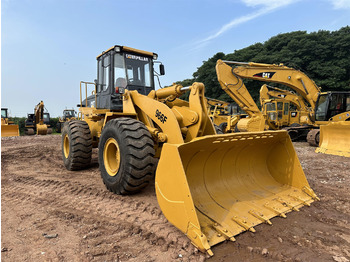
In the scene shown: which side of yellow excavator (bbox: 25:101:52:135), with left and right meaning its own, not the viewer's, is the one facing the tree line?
left

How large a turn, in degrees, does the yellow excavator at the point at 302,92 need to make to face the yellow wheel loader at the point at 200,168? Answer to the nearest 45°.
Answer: approximately 90° to its left

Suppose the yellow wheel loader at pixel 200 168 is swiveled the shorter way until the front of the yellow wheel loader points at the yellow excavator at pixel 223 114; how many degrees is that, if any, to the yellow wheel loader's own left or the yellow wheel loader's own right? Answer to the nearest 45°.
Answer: approximately 135° to the yellow wheel loader's own left

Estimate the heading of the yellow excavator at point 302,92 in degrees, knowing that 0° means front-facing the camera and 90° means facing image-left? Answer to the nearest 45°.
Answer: approximately 90°

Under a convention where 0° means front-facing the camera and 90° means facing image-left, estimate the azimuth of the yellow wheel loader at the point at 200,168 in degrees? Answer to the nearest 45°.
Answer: approximately 315°

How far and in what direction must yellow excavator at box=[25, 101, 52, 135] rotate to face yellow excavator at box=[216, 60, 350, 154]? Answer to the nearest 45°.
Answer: approximately 45° to its left
